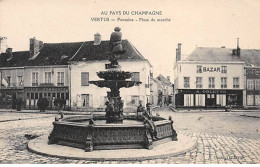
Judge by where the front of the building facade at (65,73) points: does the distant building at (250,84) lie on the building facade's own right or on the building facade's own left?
on the building facade's own left

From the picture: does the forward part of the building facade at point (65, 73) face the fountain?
yes

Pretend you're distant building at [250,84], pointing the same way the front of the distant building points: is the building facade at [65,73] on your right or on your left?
on your right

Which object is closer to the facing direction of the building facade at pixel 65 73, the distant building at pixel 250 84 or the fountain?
the fountain

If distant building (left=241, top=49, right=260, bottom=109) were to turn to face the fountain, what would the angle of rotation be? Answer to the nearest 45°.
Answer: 0° — it already faces it

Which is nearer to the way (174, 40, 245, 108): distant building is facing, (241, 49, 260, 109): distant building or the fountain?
the fountain

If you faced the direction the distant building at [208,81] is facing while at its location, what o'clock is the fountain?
The fountain is roughly at 12 o'clock from the distant building.

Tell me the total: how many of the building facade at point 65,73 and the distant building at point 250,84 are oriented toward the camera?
2
